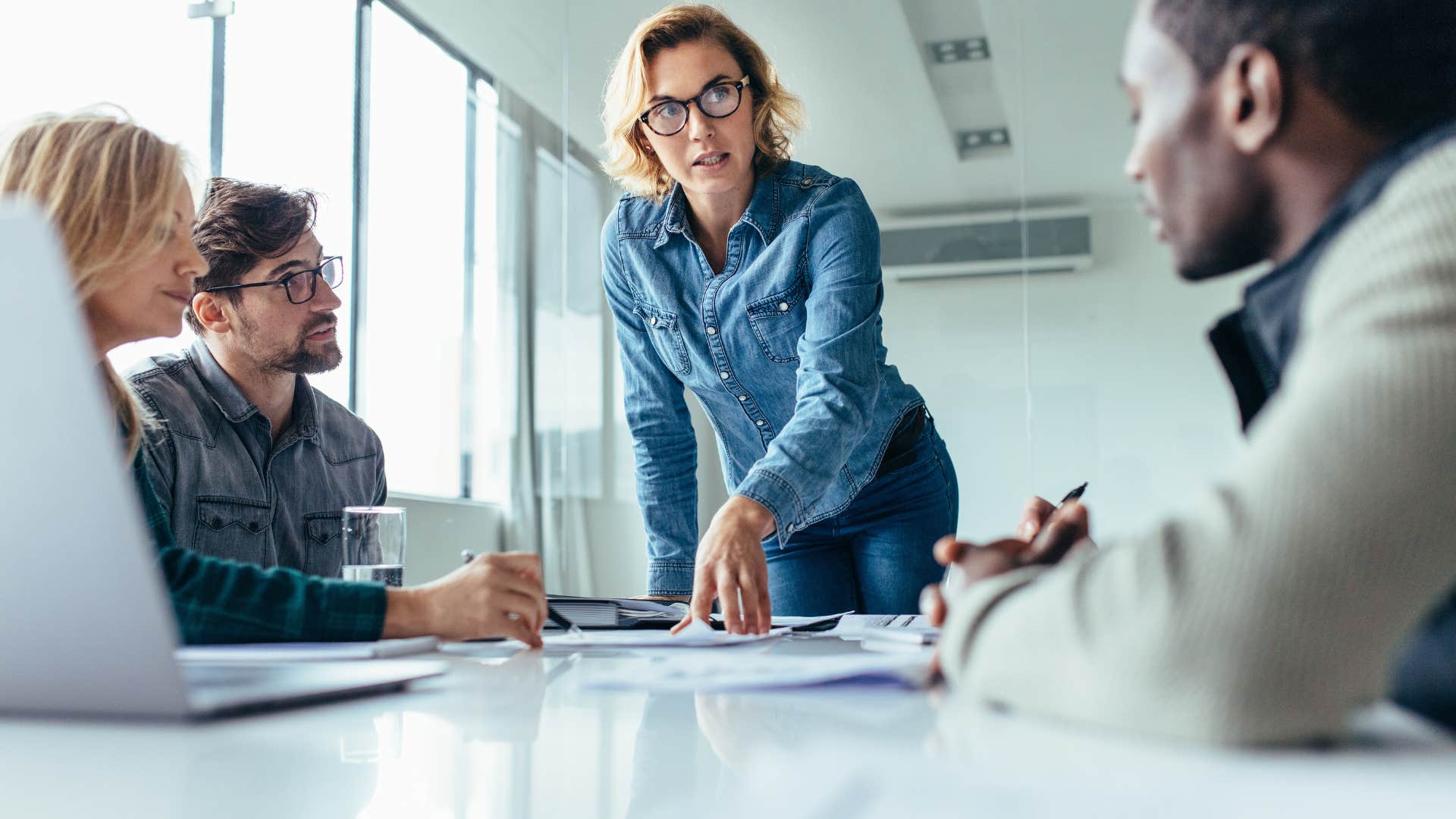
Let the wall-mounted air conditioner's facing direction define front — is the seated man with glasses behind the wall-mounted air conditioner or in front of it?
in front

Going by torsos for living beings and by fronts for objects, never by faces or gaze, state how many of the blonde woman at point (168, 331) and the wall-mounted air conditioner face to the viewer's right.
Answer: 1

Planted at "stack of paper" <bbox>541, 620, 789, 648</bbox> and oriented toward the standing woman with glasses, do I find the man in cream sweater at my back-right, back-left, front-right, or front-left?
back-right

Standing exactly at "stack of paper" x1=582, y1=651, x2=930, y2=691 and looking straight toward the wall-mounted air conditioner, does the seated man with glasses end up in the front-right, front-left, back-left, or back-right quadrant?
front-left

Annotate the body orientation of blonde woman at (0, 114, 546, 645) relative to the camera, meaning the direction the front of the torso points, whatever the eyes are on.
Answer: to the viewer's right

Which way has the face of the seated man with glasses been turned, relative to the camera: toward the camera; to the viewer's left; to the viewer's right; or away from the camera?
to the viewer's right

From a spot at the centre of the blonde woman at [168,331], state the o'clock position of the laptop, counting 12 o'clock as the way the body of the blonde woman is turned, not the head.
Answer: The laptop is roughly at 3 o'clock from the blonde woman.

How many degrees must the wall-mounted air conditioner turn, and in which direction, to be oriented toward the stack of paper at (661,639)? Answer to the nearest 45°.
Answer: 0° — it already faces it

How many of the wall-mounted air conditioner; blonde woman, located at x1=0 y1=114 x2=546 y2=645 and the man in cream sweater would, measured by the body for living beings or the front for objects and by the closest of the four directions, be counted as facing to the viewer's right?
1

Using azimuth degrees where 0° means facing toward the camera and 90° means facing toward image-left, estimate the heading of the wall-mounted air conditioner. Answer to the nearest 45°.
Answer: approximately 0°

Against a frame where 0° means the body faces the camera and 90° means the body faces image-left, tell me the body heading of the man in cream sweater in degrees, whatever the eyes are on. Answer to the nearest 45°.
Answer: approximately 90°

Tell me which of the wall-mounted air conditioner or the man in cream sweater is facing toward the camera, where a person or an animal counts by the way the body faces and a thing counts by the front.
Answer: the wall-mounted air conditioner

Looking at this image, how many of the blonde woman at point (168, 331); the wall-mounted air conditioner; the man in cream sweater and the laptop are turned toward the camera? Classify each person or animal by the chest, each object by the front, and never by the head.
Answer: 1

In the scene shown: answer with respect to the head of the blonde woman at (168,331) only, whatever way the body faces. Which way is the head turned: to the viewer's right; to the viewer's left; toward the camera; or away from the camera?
to the viewer's right

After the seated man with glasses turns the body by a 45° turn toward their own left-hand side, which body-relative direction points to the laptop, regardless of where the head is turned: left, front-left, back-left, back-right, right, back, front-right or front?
right

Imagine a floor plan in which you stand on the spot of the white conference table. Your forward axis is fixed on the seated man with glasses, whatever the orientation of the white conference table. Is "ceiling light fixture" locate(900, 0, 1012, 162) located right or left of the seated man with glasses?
right

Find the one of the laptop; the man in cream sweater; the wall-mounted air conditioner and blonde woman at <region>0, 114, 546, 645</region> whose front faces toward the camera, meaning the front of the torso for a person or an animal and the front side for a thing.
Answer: the wall-mounted air conditioner
